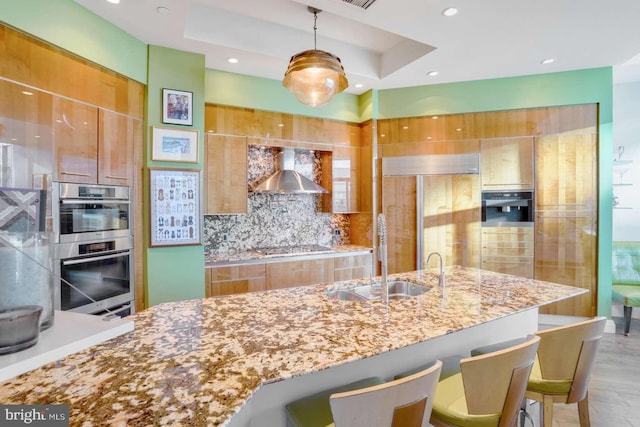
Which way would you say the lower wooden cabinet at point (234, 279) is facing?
toward the camera

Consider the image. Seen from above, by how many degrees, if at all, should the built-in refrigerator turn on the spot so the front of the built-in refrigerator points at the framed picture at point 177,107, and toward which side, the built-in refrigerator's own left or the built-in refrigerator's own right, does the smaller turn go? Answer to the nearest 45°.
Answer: approximately 45° to the built-in refrigerator's own right

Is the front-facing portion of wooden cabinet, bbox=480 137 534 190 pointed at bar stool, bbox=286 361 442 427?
yes

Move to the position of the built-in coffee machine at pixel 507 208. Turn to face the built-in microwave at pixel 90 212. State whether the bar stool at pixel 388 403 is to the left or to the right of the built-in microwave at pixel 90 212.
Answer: left

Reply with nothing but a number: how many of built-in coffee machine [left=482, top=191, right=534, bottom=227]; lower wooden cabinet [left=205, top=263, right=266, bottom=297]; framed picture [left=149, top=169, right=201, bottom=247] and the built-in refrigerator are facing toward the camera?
4

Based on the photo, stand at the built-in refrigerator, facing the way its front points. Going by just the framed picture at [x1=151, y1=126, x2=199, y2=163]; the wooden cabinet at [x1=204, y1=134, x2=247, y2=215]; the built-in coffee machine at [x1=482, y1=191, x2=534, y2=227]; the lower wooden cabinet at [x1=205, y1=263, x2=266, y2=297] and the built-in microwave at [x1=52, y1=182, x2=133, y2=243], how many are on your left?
1

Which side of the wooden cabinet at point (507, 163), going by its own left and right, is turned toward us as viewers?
front

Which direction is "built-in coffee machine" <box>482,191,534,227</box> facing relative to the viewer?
toward the camera

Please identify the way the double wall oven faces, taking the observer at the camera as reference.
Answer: facing the viewer and to the right of the viewer
